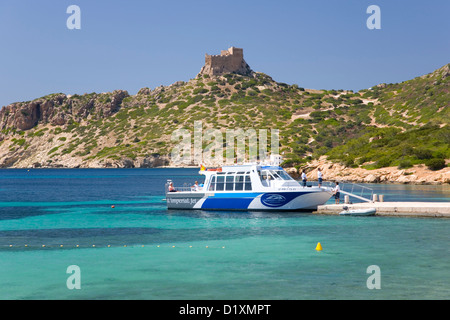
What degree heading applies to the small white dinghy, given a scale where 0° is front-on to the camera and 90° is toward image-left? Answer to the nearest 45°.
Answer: approximately 270°

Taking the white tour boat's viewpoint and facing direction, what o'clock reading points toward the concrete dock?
The concrete dock is roughly at 1 o'clock from the white tour boat.

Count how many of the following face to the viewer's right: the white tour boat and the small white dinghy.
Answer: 2

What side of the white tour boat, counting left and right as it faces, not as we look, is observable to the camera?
right

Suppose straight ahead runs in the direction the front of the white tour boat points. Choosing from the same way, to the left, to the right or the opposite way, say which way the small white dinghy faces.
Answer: the same way

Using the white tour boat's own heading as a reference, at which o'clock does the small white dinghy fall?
The small white dinghy is roughly at 1 o'clock from the white tour boat.

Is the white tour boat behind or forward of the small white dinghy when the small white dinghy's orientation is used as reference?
behind
